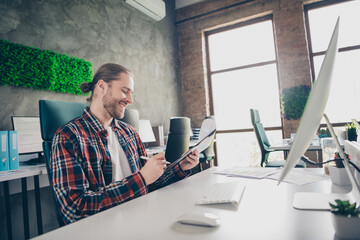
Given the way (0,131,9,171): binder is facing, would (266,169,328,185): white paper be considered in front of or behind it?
in front

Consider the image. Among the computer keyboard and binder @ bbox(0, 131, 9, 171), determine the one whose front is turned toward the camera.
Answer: the binder

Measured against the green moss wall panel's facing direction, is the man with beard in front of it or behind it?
in front

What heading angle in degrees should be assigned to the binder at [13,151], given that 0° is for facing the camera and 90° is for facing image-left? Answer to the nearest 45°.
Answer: approximately 0°

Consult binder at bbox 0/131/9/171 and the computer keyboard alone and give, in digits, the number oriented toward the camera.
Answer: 1

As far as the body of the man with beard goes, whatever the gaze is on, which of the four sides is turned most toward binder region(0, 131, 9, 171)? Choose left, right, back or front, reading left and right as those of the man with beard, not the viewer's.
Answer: back

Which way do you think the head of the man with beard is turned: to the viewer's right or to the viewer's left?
to the viewer's right

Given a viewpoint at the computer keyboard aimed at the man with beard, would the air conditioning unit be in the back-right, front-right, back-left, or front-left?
front-right

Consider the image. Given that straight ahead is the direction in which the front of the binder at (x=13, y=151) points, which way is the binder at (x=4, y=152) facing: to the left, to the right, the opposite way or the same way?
the same way

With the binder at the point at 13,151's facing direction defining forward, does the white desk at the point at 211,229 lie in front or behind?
in front

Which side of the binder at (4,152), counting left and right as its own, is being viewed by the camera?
front

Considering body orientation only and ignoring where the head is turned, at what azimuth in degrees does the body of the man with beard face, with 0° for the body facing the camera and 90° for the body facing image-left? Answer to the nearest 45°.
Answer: approximately 315°

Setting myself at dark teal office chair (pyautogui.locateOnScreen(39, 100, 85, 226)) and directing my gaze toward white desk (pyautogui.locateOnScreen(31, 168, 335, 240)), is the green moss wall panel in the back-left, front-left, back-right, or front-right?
back-left

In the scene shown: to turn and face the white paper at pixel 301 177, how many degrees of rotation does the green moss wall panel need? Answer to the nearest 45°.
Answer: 0° — it already faces it

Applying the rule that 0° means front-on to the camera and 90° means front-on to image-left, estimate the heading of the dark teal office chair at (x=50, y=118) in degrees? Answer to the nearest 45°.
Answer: approximately 315°
